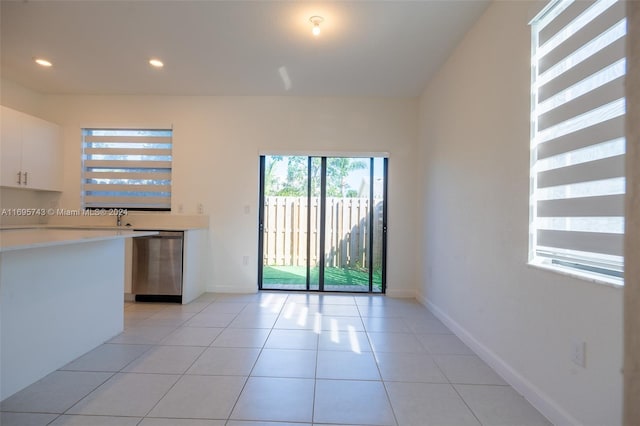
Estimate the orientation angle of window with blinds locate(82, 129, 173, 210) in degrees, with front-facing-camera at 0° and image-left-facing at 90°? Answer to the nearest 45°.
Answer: approximately 0°

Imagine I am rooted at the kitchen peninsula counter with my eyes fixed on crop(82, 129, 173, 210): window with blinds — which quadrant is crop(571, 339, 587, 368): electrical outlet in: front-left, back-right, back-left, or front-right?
back-right

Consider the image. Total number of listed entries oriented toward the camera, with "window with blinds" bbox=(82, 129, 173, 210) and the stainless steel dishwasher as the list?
2

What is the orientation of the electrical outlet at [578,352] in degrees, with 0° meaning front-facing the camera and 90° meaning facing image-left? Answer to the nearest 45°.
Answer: approximately 45°

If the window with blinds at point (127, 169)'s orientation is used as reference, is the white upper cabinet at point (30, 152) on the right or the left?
on its right

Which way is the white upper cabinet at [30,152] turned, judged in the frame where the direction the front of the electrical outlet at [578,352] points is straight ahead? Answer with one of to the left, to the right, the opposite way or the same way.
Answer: the opposite way

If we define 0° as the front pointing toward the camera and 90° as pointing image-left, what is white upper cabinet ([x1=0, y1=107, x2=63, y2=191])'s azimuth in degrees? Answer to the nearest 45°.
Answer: approximately 315°

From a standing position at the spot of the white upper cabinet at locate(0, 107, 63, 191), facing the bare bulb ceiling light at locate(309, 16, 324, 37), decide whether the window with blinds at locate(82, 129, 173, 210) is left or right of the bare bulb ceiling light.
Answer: left

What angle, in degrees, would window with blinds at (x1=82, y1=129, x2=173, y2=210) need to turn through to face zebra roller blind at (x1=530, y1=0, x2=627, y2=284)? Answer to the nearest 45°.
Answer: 0° — it already faces it

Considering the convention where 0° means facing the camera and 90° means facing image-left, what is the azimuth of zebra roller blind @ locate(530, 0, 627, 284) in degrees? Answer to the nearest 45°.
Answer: approximately 45°
